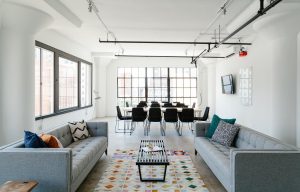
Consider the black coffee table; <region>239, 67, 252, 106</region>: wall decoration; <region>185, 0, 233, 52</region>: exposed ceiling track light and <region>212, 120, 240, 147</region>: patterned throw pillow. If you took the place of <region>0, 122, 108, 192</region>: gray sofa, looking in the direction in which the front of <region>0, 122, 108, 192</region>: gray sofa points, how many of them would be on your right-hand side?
0

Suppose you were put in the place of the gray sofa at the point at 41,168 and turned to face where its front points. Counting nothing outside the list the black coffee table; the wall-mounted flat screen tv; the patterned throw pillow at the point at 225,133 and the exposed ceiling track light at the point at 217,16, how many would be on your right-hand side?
0

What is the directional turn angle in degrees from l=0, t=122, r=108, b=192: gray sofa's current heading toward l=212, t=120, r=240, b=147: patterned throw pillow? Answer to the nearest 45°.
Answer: approximately 45° to its left

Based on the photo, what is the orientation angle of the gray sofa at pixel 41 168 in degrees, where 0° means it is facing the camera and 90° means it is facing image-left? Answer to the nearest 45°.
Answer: approximately 315°

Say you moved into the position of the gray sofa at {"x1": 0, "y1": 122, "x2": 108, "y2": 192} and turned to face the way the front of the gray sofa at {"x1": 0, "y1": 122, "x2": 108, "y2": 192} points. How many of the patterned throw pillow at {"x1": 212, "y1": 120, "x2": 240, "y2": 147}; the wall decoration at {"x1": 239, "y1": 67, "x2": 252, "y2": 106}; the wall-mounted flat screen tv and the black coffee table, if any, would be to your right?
0

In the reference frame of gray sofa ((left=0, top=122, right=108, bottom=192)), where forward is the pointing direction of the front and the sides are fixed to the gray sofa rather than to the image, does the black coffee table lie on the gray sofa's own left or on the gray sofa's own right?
on the gray sofa's own left

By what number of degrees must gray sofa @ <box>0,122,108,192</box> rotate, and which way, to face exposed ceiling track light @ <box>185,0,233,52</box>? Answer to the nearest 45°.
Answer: approximately 90° to its left

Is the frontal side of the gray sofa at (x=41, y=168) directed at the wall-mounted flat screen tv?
no

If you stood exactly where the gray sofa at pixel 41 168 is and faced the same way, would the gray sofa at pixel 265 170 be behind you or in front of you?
in front

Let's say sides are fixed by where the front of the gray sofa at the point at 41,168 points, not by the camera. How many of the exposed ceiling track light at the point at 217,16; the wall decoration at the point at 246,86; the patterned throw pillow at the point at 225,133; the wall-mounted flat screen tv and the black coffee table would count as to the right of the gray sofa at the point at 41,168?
0
